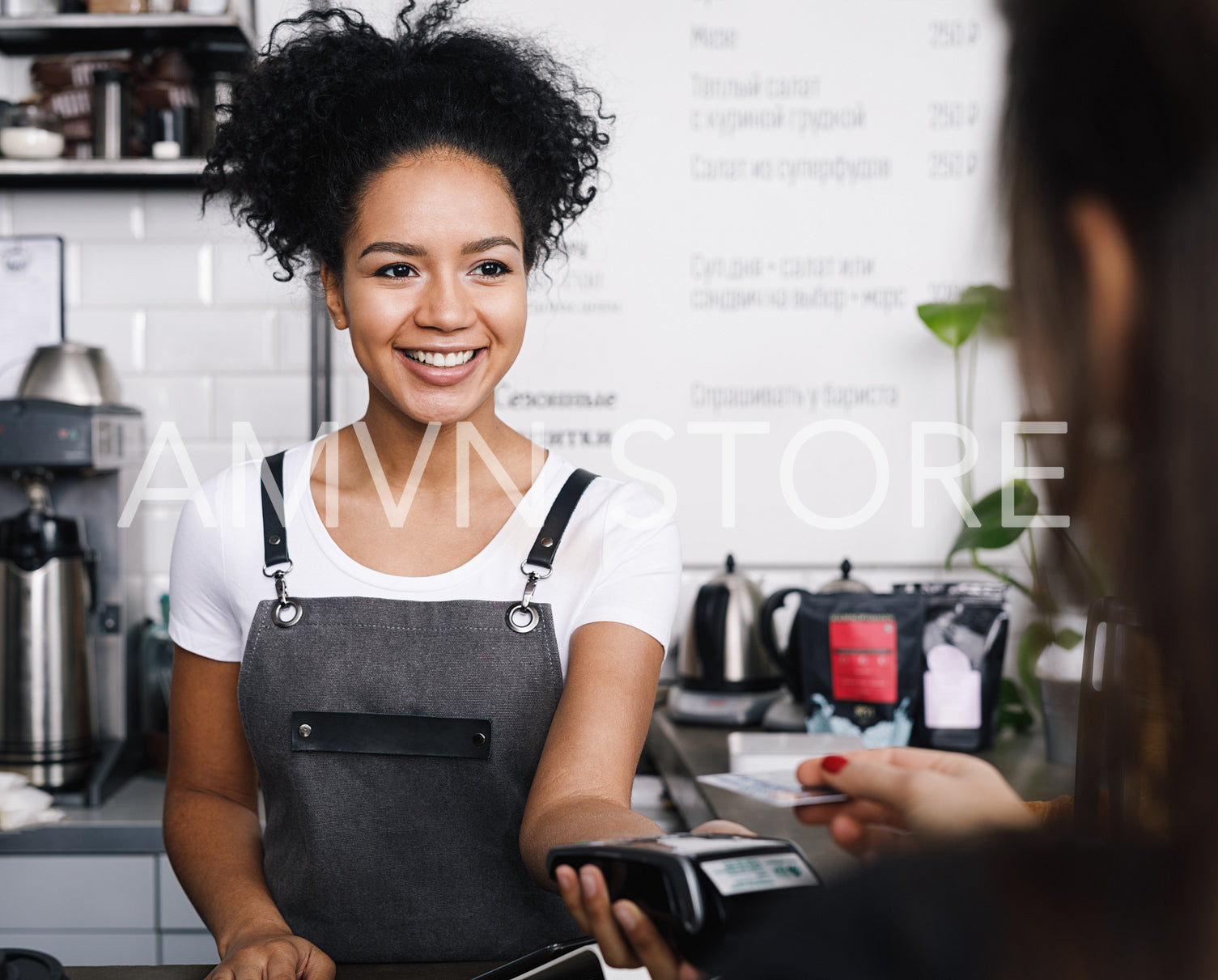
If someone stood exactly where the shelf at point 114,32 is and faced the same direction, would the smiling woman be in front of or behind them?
in front

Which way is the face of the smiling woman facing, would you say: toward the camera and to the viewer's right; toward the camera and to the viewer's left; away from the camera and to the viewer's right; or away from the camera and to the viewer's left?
toward the camera and to the viewer's right

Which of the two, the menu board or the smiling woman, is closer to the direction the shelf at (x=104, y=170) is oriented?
the smiling woman

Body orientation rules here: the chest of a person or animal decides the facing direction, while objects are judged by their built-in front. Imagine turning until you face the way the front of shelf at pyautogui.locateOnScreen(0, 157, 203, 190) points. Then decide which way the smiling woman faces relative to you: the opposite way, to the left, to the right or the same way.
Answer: the same way

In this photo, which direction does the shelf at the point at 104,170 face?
toward the camera

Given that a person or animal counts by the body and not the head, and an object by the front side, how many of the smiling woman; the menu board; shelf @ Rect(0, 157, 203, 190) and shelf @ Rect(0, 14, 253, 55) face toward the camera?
4

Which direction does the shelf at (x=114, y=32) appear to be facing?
toward the camera

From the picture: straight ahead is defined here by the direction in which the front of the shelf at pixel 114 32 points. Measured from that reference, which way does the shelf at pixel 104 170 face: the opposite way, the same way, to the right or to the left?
the same way

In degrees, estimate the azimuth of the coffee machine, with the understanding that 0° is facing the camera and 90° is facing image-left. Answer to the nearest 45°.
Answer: approximately 45°
